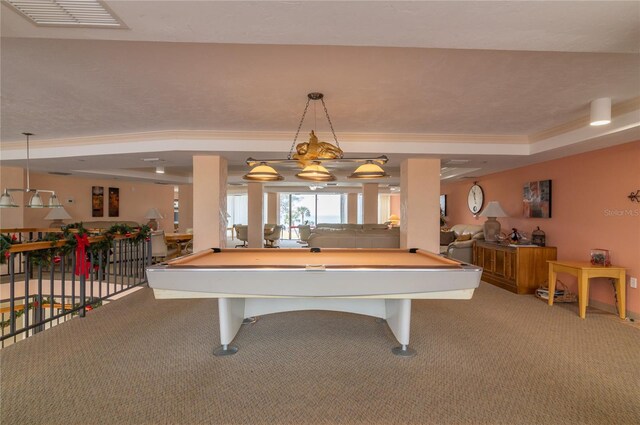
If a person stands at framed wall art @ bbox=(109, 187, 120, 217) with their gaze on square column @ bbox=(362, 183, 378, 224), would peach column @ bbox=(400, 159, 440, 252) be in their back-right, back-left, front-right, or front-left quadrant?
front-right

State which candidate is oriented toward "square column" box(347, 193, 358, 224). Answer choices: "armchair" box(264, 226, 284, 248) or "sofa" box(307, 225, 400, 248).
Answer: the sofa

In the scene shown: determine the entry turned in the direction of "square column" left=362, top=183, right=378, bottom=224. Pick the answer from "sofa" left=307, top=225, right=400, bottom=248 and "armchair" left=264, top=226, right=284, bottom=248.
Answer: the sofa

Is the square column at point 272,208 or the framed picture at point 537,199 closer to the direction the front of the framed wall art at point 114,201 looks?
the framed picture

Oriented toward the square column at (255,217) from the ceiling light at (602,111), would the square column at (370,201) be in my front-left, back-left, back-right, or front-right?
front-right

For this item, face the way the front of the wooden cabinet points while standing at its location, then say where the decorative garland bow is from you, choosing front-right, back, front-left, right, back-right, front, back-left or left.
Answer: front

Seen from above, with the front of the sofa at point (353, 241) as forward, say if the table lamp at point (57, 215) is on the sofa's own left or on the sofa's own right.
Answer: on the sofa's own left

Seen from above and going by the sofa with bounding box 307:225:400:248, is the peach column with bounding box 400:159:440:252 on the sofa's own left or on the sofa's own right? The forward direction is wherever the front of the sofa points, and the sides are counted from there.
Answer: on the sofa's own right

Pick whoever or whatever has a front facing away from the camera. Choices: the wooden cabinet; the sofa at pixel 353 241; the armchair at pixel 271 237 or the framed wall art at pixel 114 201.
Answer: the sofa

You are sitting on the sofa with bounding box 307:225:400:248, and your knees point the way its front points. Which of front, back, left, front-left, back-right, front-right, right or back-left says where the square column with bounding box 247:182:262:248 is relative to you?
front-left

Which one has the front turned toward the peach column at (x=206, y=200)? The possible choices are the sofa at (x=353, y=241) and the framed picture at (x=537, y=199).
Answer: the framed picture

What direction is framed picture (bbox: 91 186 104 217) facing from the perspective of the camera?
toward the camera

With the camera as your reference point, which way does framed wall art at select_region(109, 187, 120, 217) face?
facing the viewer

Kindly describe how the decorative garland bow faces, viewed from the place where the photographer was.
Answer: facing the viewer and to the right of the viewer
